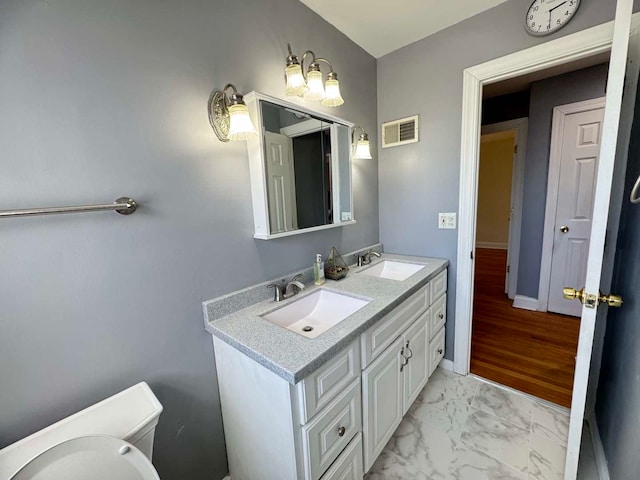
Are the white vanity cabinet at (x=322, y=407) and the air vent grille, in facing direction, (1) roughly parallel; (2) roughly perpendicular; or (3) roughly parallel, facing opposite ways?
roughly perpendicular

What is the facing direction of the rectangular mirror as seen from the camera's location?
facing the viewer and to the right of the viewer

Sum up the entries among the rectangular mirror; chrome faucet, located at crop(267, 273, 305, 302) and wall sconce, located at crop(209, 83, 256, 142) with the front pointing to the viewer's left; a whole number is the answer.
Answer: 0

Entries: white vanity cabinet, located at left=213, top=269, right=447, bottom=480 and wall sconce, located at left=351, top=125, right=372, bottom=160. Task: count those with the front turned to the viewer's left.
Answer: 0

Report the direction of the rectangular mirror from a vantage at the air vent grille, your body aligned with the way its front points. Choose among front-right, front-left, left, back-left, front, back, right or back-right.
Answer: front

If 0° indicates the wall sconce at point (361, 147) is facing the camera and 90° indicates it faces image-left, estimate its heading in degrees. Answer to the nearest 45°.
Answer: approximately 315°

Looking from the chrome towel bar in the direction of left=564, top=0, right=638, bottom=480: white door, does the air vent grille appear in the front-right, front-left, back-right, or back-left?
front-left

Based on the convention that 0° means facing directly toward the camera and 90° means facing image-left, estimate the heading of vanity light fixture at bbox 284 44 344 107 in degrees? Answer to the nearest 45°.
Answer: approximately 315°

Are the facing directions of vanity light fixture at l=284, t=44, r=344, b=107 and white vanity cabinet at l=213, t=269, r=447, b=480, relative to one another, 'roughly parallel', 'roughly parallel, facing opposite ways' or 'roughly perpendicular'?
roughly parallel

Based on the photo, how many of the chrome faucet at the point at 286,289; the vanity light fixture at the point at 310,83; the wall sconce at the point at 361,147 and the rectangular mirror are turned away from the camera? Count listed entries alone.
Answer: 0

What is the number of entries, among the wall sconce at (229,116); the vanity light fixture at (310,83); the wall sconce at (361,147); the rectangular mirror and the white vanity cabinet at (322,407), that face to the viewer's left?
0

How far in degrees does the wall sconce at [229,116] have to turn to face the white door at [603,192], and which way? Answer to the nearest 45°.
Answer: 0° — it already faces it

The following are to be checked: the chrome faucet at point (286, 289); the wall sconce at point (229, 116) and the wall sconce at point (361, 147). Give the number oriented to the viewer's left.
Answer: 0
